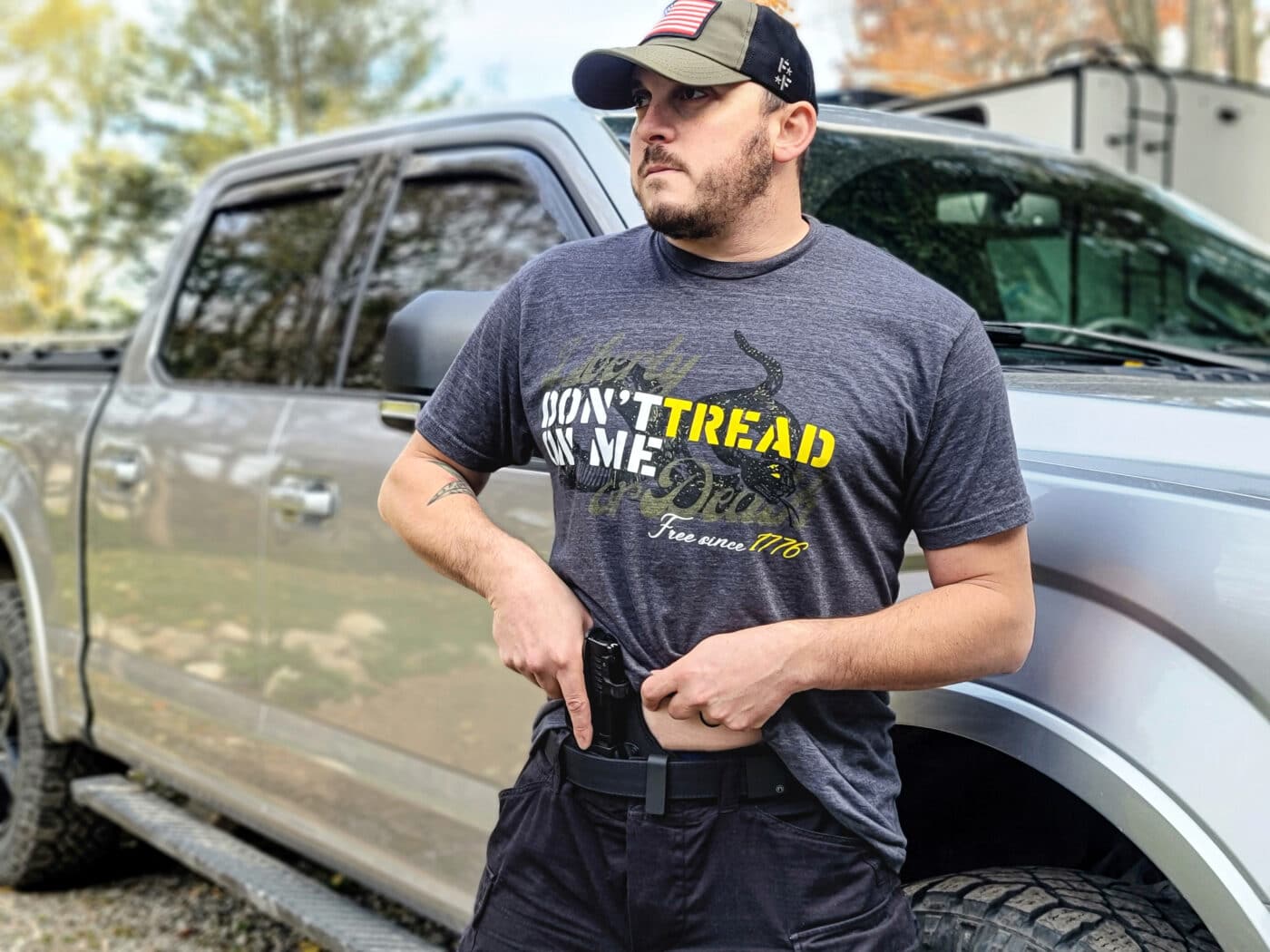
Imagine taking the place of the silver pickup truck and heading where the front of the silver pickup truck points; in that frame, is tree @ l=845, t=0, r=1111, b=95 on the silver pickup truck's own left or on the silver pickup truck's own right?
on the silver pickup truck's own left

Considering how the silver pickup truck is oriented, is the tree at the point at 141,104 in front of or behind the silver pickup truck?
behind

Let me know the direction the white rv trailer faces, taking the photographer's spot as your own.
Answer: facing away from the viewer and to the left of the viewer

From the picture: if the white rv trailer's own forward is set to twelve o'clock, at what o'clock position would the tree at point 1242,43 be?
The tree is roughly at 2 o'clock from the white rv trailer.

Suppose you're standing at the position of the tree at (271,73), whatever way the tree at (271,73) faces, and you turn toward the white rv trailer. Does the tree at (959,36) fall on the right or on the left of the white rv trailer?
left

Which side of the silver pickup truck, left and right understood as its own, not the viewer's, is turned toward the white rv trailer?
left

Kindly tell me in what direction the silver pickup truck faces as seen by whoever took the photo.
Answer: facing the viewer and to the right of the viewer

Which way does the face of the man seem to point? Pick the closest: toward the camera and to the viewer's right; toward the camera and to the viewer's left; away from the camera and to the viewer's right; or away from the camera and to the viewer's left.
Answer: toward the camera and to the viewer's left

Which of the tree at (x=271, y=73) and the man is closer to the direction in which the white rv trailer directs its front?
the tree

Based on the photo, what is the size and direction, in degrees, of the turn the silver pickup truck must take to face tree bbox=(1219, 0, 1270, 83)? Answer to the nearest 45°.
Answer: approximately 90° to its left

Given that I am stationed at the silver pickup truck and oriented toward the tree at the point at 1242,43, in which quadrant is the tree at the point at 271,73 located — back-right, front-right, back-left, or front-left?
front-left

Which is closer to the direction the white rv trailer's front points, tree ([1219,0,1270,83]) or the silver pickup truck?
the tree
